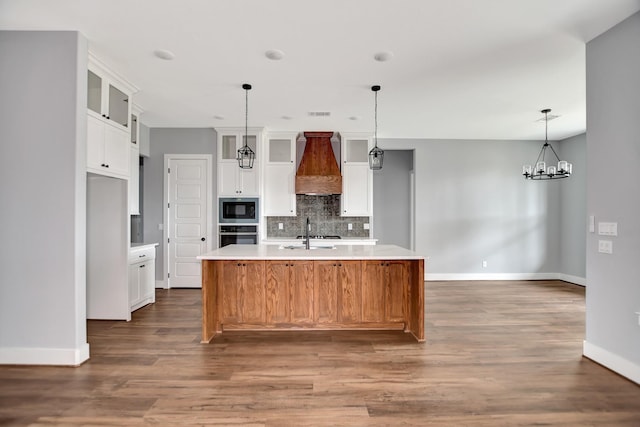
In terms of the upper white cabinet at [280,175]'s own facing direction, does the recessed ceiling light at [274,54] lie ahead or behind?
ahead

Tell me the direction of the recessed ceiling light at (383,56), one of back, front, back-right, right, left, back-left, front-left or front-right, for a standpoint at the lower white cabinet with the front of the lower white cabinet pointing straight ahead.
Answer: front

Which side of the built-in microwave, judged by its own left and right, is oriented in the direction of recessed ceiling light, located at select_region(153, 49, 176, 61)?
front

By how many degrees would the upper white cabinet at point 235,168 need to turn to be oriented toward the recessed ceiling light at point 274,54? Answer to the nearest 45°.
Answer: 0° — it already faces it

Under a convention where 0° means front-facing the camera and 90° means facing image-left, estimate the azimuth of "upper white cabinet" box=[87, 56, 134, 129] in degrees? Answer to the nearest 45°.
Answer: approximately 315°

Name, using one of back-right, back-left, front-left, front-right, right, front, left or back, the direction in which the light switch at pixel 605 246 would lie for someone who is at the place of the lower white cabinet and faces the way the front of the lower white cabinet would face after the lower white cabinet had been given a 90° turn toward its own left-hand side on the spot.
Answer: right

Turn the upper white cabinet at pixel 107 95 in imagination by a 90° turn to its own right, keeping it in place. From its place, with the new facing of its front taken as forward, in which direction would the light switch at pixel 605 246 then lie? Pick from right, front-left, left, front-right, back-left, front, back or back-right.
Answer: left

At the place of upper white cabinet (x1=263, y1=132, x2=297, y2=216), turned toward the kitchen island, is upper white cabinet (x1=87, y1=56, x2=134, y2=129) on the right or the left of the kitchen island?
right

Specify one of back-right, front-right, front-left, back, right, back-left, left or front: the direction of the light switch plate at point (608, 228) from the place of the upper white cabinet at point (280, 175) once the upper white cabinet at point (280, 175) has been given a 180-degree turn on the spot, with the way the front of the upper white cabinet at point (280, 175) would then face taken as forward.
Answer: back-right

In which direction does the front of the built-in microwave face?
toward the camera

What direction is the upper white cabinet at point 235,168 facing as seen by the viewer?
toward the camera

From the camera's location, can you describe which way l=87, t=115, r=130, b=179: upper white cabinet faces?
facing the viewer and to the right of the viewer

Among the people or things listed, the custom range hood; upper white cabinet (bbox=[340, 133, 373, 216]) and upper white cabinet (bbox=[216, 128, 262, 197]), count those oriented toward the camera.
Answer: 3

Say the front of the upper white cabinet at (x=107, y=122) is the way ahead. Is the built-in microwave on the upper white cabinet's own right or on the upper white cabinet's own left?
on the upper white cabinet's own left

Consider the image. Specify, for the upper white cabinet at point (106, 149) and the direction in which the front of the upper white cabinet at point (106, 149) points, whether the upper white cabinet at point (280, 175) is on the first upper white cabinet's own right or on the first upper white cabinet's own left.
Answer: on the first upper white cabinet's own left

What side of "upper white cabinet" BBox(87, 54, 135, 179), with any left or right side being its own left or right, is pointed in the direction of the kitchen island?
front
